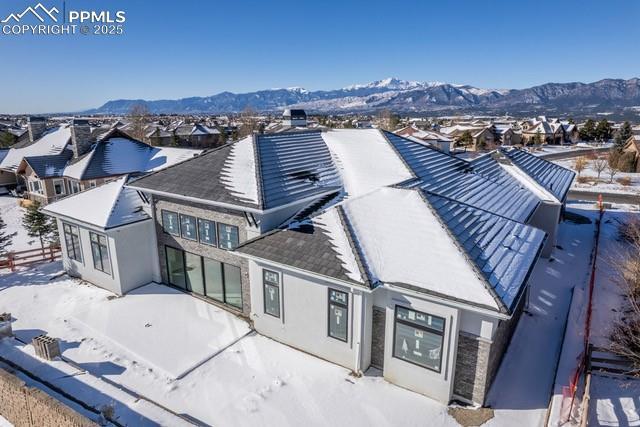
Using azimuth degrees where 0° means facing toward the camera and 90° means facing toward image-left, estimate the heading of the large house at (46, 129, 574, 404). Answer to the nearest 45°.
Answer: approximately 225°

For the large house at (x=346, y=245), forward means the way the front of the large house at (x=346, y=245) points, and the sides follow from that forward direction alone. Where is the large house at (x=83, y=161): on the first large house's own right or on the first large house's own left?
on the first large house's own left

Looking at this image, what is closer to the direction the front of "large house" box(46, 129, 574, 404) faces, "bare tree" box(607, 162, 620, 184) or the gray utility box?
the bare tree

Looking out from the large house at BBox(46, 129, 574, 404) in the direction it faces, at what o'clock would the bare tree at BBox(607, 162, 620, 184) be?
The bare tree is roughly at 12 o'clock from the large house.

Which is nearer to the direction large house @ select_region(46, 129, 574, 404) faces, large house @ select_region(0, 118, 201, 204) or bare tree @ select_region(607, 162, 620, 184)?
the bare tree
